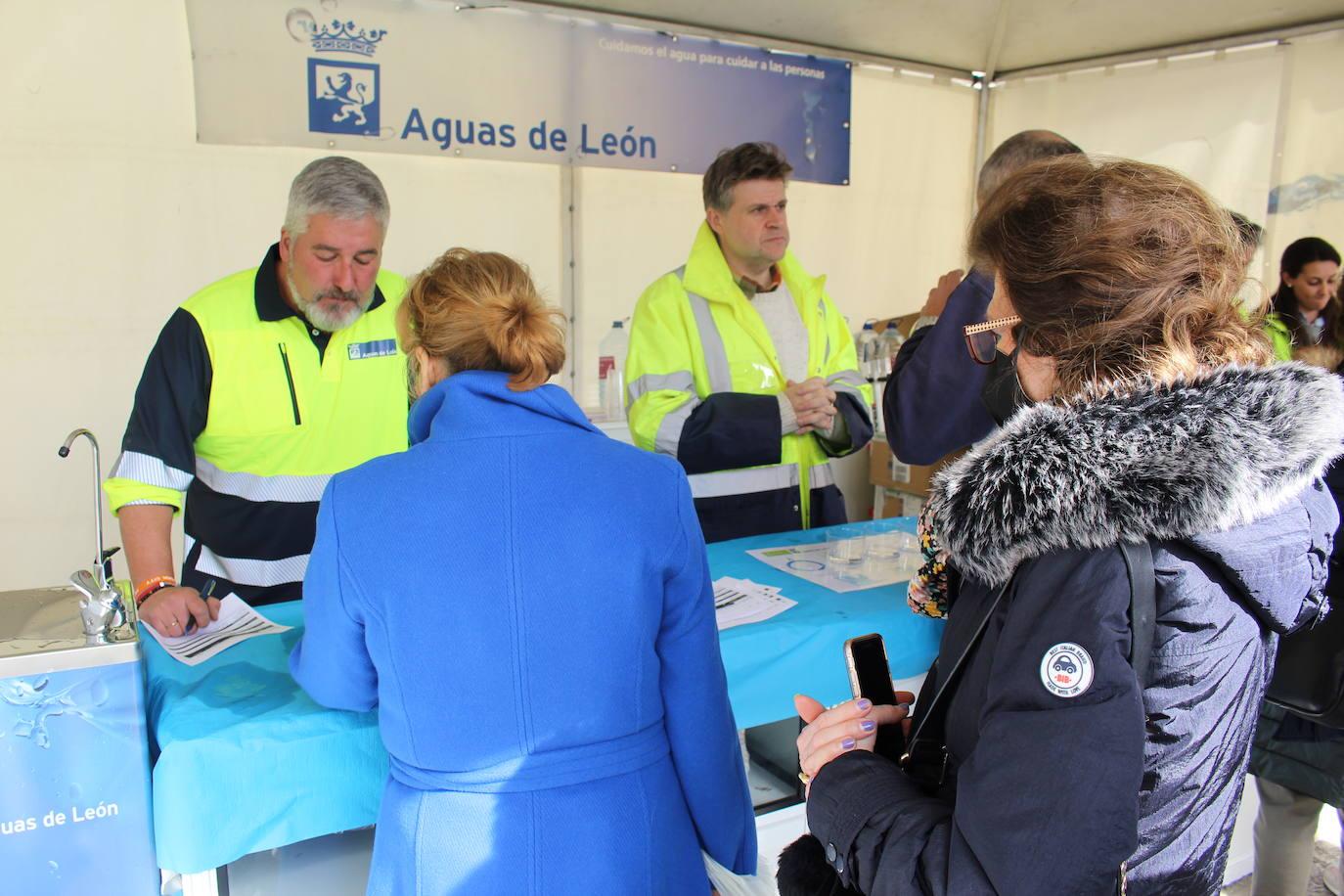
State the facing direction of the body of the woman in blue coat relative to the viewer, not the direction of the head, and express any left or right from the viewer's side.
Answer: facing away from the viewer

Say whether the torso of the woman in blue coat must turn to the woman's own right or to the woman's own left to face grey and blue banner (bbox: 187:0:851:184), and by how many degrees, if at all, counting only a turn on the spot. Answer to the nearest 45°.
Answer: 0° — they already face it

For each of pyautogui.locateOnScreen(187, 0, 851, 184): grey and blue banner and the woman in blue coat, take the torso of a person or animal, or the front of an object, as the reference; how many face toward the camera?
1

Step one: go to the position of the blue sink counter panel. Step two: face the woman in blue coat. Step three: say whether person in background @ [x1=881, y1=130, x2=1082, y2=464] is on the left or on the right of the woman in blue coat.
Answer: left

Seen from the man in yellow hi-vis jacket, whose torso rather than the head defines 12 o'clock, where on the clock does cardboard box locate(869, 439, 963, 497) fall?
The cardboard box is roughly at 8 o'clock from the man in yellow hi-vis jacket.

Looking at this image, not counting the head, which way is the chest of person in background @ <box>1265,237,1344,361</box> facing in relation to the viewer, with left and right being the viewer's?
facing the viewer and to the right of the viewer

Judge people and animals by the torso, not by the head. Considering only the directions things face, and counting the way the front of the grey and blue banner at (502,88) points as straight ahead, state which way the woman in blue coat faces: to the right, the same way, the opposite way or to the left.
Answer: the opposite way

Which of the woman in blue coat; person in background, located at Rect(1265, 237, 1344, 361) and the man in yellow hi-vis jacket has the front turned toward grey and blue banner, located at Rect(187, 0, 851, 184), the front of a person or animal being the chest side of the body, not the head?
the woman in blue coat

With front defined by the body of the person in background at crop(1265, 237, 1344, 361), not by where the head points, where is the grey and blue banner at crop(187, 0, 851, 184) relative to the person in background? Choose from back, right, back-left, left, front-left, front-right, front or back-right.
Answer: right

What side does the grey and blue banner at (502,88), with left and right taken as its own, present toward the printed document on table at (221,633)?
front

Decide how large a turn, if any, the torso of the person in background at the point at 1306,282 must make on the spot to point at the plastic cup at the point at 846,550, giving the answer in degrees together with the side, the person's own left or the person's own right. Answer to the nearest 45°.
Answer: approximately 45° to the person's own right

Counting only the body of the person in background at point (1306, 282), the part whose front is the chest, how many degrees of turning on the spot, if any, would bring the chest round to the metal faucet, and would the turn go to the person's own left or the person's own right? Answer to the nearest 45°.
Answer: approximately 45° to the person's own right

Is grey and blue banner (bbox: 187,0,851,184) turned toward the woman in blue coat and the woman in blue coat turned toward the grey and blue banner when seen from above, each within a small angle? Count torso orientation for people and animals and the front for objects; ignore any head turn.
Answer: yes

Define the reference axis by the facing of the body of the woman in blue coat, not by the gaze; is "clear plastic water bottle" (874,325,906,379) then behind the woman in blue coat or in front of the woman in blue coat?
in front
